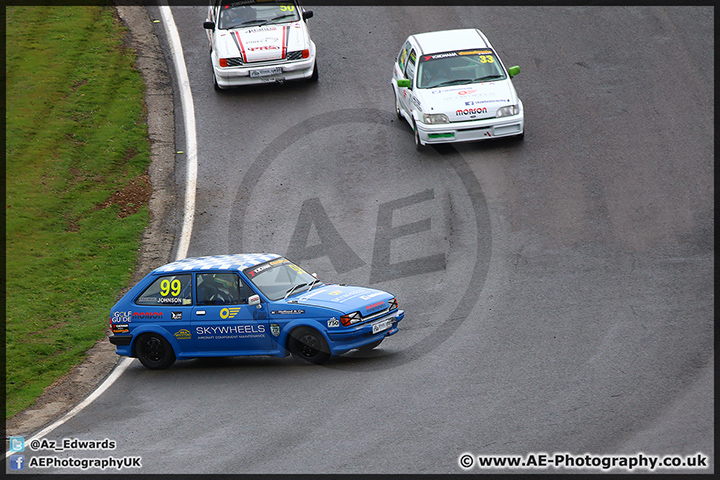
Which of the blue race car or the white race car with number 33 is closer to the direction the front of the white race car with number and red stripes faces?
the blue race car

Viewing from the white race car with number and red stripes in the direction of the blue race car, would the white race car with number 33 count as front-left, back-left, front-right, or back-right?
front-left

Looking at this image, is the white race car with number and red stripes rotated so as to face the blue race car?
yes

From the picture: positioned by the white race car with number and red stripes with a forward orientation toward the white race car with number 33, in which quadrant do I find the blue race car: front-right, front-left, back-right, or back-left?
front-right

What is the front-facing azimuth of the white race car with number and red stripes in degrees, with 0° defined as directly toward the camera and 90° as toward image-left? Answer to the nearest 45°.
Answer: approximately 0°

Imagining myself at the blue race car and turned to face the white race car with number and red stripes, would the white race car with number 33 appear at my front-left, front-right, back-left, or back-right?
front-right

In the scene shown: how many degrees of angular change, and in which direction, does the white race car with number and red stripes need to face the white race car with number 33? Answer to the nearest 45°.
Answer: approximately 45° to its left
